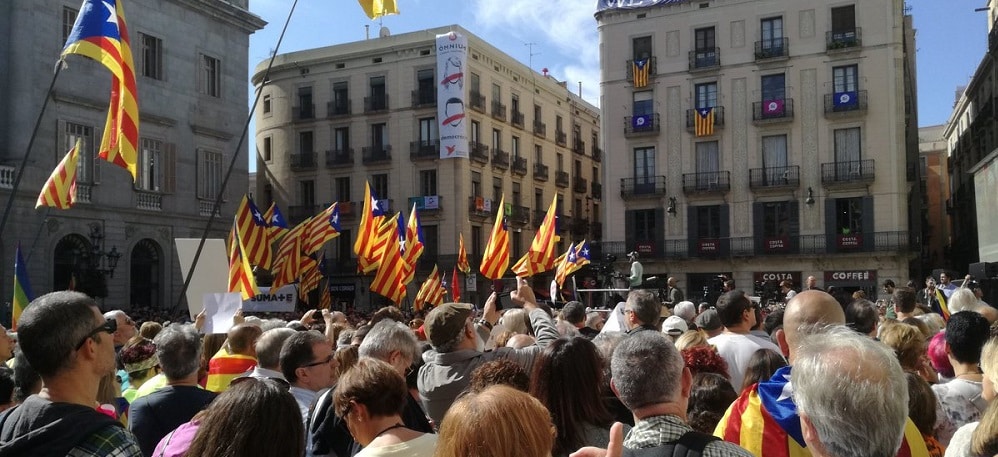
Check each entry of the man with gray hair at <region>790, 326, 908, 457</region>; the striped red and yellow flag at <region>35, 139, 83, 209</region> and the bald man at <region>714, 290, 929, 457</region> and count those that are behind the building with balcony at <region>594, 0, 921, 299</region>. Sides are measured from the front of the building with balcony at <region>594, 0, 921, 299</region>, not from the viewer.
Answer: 0

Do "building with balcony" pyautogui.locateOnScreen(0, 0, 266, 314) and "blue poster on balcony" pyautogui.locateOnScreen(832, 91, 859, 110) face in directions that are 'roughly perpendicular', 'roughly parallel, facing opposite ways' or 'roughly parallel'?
roughly perpendicular

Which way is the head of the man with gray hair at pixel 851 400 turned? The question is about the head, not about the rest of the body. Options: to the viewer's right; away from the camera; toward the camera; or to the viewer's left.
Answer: away from the camera

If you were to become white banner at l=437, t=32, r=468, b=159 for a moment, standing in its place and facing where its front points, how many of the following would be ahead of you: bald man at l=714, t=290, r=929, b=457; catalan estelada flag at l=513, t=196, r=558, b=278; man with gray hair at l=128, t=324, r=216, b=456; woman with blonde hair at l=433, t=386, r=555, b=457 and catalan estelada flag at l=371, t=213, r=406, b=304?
5

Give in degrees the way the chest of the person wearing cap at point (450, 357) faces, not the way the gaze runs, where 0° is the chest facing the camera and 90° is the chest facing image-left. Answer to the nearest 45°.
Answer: approximately 225°

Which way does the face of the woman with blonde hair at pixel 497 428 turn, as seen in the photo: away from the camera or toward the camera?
away from the camera

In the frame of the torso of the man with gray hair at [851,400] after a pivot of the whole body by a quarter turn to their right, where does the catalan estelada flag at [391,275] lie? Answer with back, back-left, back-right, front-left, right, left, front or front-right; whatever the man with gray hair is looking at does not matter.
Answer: back-left

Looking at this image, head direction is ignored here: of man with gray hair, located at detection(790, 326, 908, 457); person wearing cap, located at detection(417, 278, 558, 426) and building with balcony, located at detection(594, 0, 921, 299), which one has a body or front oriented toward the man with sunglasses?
the building with balcony

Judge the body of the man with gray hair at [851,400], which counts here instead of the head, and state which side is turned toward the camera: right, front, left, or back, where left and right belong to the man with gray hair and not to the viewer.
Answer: back

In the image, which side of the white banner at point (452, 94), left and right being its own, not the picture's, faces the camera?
front

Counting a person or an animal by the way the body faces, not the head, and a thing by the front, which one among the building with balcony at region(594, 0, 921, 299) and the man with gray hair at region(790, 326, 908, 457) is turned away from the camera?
the man with gray hair

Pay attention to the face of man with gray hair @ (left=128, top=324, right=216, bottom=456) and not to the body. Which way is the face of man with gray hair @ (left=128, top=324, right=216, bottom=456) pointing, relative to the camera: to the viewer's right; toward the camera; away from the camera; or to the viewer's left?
away from the camera

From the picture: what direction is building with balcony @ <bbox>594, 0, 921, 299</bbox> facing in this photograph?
toward the camera

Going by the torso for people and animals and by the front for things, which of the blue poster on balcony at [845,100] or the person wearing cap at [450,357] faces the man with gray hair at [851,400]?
the blue poster on balcony

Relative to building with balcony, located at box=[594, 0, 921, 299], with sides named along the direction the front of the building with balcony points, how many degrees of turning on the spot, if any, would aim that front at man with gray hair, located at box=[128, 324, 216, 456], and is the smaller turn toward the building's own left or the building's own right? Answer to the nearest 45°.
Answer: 0° — it already faces them

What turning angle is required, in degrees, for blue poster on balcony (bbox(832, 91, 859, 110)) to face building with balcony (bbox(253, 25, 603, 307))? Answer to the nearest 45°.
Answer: approximately 90° to its right
